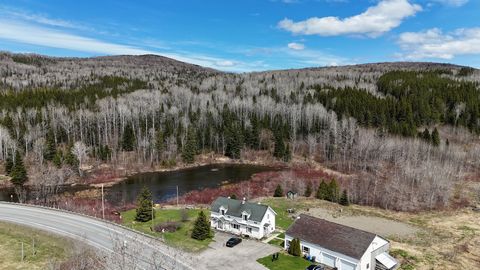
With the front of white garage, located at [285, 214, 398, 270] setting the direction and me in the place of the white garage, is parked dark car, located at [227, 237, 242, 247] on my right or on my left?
on my right

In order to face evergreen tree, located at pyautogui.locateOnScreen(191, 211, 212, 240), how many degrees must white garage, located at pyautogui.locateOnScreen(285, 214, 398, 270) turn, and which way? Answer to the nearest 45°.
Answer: approximately 45° to its right

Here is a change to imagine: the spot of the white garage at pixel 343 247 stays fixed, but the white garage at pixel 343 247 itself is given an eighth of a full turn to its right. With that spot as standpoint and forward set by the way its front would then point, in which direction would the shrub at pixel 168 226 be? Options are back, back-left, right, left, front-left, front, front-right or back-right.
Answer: front

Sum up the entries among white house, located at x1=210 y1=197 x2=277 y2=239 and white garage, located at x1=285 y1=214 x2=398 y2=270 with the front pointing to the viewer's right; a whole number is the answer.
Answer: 0

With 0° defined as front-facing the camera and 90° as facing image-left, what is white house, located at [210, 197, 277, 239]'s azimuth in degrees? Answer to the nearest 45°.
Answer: approximately 45°

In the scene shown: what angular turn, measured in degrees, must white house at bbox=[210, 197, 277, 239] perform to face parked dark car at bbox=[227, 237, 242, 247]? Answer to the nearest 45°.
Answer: approximately 45° to its left

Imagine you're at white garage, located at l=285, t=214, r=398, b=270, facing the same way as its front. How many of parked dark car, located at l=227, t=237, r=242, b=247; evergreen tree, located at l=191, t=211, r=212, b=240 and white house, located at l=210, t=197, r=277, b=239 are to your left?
0

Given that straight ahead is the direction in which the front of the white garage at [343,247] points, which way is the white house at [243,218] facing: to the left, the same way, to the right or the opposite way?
the same way

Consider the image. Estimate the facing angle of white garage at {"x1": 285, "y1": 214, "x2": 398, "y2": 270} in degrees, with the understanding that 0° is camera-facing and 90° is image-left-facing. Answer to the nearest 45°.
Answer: approximately 45°

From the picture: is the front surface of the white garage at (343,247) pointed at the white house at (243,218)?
no

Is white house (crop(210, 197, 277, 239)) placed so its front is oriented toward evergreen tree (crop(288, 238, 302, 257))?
no

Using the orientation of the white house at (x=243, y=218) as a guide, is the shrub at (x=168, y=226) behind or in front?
in front
